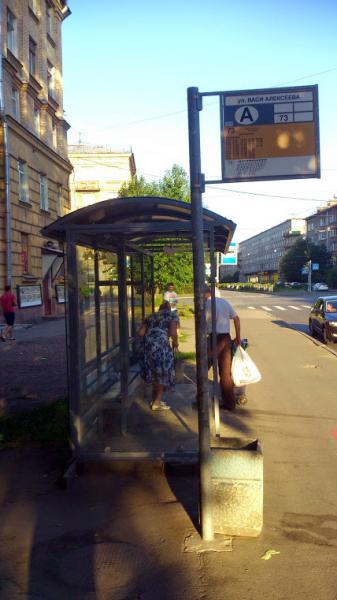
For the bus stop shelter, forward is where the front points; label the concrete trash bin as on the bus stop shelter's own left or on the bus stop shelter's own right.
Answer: on the bus stop shelter's own right

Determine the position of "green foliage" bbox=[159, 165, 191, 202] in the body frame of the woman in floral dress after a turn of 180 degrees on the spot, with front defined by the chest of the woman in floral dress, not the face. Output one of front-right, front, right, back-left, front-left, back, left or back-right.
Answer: back-right

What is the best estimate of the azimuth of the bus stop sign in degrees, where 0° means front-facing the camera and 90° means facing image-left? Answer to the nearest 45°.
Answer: approximately 0°

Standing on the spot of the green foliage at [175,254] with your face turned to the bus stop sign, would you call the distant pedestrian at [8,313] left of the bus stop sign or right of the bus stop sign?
right

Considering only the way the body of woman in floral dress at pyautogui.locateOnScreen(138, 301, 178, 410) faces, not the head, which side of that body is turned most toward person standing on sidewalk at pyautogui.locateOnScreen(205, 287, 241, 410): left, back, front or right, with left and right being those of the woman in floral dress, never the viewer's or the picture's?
right

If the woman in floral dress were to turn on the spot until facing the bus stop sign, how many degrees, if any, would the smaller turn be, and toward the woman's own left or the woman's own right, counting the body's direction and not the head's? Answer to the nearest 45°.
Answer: approximately 135° to the woman's own right

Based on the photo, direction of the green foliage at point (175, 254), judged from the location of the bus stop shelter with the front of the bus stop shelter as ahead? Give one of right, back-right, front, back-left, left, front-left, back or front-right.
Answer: left

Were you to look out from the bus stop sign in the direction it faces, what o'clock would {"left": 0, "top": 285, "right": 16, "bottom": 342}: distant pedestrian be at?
The distant pedestrian is roughly at 5 o'clock from the bus stop sign.

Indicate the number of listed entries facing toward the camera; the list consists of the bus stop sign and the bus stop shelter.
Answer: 1

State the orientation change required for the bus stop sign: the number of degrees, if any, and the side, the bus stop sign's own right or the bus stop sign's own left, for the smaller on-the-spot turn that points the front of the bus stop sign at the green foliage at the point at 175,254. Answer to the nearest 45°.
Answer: approximately 180°

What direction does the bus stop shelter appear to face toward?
to the viewer's right

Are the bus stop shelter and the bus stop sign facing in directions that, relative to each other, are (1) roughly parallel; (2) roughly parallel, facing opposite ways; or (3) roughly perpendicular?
roughly perpendicular

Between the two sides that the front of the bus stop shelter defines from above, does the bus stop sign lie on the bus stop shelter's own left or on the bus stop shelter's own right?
on the bus stop shelter's own right
